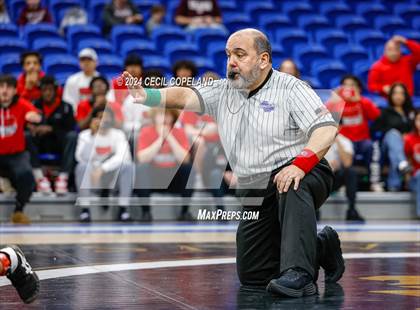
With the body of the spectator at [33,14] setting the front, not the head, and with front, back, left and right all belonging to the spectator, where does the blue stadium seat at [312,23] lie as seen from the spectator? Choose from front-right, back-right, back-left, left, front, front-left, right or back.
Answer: left

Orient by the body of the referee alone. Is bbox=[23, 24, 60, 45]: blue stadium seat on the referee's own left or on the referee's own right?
on the referee's own right

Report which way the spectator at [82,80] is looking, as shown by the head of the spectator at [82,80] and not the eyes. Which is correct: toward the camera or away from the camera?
toward the camera

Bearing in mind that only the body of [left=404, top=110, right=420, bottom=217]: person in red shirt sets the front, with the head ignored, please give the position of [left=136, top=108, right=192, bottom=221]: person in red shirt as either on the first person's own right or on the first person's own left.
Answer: on the first person's own right

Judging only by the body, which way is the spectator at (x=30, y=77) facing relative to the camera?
toward the camera

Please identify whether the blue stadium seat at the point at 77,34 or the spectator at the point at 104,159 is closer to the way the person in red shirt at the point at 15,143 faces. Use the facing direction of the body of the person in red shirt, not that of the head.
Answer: the spectator

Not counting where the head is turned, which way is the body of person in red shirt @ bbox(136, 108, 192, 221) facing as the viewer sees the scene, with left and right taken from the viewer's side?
facing the viewer

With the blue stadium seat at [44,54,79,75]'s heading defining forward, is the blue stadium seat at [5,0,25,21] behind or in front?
behind

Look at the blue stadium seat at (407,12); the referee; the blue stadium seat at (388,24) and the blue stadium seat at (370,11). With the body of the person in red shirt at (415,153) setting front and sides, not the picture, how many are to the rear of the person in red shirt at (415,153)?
3

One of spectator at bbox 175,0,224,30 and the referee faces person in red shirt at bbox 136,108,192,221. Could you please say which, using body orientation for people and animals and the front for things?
the spectator

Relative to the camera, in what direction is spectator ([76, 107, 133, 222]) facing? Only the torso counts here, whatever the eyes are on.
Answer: toward the camera

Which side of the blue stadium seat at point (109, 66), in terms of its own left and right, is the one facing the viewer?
front
